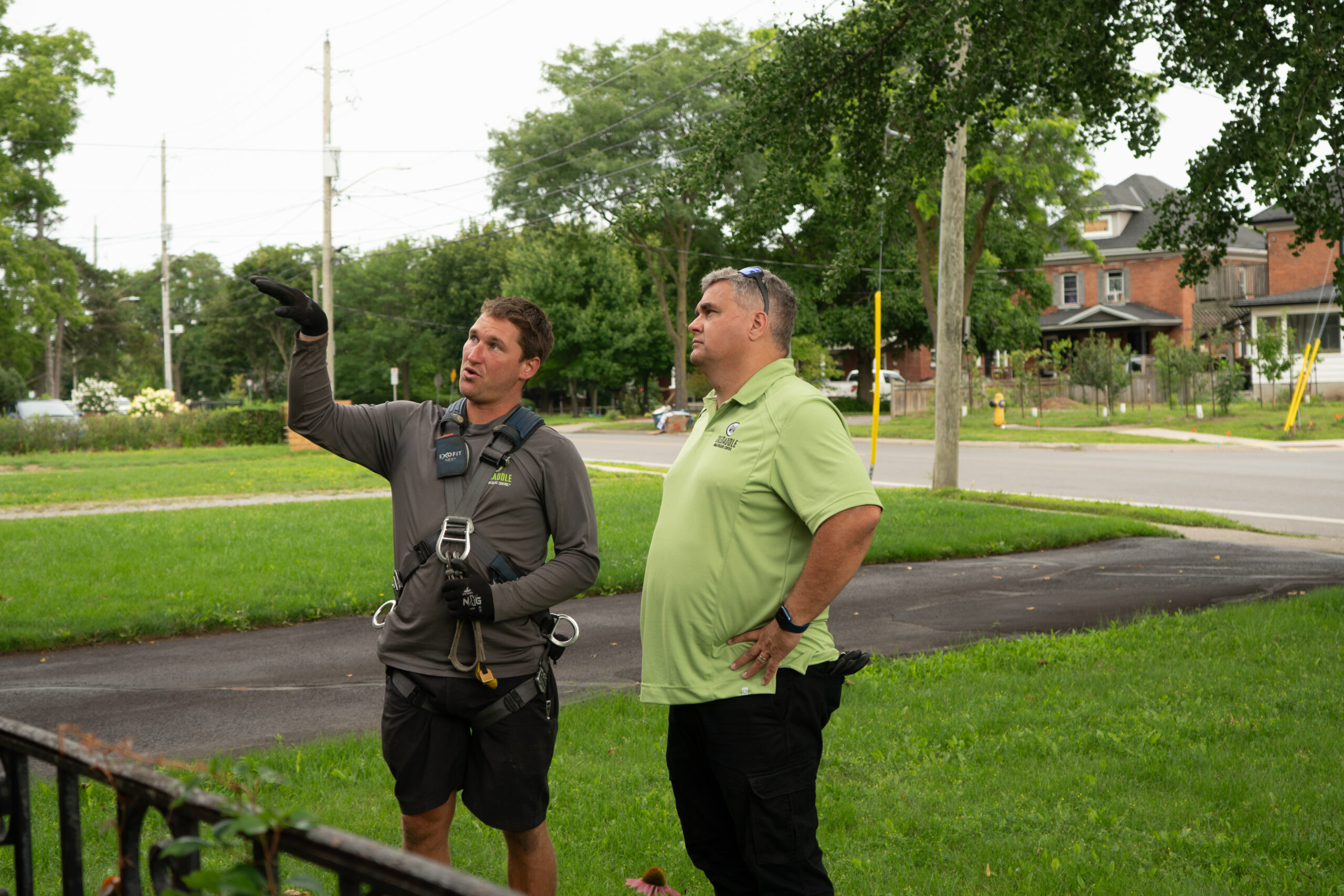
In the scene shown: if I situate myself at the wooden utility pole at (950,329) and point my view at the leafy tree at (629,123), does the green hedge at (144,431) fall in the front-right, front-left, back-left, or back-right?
front-left

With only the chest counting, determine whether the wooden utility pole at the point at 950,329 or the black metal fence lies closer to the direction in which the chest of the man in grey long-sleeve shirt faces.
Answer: the black metal fence

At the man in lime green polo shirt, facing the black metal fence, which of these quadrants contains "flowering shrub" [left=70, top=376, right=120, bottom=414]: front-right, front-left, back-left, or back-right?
back-right

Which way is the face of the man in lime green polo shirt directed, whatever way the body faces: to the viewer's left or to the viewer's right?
to the viewer's left

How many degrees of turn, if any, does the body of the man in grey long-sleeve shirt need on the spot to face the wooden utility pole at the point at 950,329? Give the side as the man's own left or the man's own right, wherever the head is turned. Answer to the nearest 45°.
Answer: approximately 180°

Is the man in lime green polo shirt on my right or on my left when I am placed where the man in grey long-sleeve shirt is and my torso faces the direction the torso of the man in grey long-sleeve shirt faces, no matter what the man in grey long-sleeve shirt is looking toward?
on my left

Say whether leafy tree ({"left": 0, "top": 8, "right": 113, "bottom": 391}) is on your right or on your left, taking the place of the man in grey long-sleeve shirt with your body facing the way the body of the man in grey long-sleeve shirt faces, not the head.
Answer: on your right

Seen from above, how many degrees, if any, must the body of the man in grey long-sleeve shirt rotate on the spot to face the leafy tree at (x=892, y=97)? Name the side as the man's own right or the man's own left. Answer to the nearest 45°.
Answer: approximately 180°

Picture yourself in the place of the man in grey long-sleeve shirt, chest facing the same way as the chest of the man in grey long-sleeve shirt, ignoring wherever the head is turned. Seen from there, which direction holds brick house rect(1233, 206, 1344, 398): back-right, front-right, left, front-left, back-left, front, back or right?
back

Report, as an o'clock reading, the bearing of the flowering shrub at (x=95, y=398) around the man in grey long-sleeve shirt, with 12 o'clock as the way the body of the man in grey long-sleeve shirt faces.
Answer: The flowering shrub is roughly at 4 o'clock from the man in grey long-sleeve shirt.

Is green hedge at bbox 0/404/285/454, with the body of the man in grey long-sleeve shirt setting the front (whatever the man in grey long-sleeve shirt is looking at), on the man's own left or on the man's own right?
on the man's own right

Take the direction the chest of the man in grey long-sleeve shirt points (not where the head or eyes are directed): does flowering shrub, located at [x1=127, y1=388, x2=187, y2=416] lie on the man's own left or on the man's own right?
on the man's own right
